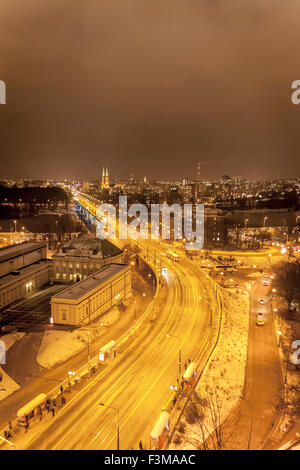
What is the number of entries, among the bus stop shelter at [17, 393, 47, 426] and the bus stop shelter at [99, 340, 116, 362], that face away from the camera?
0

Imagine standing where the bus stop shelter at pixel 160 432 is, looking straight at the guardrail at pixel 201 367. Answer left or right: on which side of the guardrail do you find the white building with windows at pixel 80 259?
left

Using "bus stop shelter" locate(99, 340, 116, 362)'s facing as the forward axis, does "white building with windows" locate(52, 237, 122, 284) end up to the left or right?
on its left
